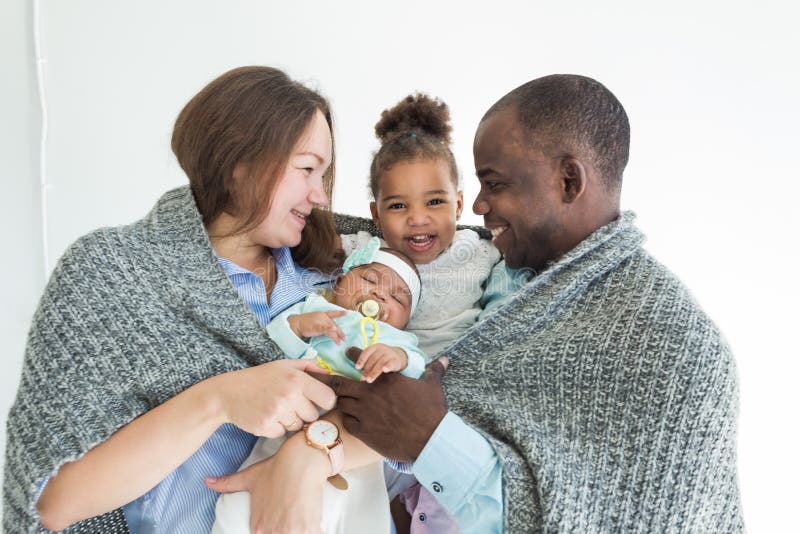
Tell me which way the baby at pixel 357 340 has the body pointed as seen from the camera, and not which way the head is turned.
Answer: toward the camera

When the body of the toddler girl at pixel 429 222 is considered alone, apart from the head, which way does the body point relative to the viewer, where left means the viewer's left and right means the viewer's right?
facing the viewer

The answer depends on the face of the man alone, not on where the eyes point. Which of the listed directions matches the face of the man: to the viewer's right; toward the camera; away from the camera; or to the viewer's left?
to the viewer's left

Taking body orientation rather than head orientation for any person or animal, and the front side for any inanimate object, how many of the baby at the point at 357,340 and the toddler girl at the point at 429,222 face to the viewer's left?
0

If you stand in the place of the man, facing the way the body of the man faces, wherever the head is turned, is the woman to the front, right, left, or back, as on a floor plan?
front

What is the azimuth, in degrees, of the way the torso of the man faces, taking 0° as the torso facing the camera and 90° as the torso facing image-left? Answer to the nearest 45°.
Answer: approximately 90°
